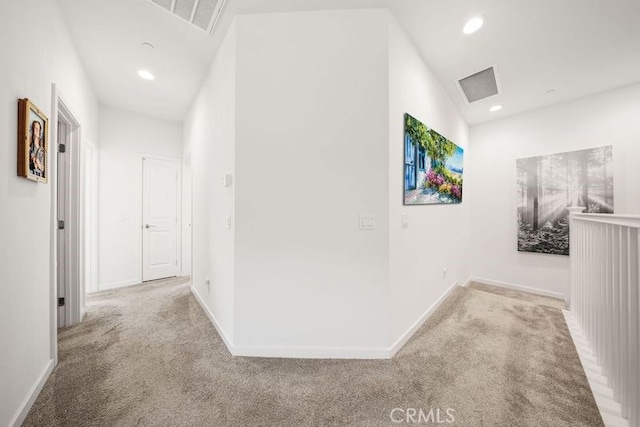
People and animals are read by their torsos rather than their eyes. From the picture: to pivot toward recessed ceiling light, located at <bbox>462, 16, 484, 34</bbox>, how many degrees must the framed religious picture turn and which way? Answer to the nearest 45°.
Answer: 0° — it already faces it

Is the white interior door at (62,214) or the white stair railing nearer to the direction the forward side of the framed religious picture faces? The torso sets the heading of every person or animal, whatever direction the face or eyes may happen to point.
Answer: the white stair railing

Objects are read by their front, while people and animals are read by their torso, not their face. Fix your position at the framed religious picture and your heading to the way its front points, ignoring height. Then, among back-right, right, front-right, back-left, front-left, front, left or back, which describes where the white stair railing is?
front

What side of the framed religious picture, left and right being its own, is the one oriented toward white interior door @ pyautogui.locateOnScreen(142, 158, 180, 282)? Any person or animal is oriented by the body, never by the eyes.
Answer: left

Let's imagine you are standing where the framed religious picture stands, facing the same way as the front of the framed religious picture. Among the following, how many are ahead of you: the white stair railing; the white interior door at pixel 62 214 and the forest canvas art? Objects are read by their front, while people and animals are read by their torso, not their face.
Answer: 2

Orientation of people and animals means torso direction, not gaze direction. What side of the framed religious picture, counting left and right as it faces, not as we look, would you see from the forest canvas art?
front

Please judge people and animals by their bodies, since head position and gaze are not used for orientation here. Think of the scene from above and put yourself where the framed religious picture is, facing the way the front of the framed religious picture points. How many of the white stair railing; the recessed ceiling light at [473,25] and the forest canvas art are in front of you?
3

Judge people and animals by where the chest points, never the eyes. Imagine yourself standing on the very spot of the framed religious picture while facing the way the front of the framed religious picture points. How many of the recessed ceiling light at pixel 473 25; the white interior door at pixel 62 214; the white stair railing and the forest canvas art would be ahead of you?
3

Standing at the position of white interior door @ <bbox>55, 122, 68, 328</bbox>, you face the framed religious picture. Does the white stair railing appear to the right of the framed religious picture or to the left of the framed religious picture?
left

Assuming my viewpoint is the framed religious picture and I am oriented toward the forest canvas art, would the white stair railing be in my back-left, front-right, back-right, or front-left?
front-right

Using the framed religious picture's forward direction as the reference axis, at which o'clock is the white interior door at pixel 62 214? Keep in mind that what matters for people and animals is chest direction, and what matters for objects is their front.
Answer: The white interior door is roughly at 8 o'clock from the framed religious picture.

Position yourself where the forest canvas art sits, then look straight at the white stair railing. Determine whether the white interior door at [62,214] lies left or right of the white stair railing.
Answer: right
